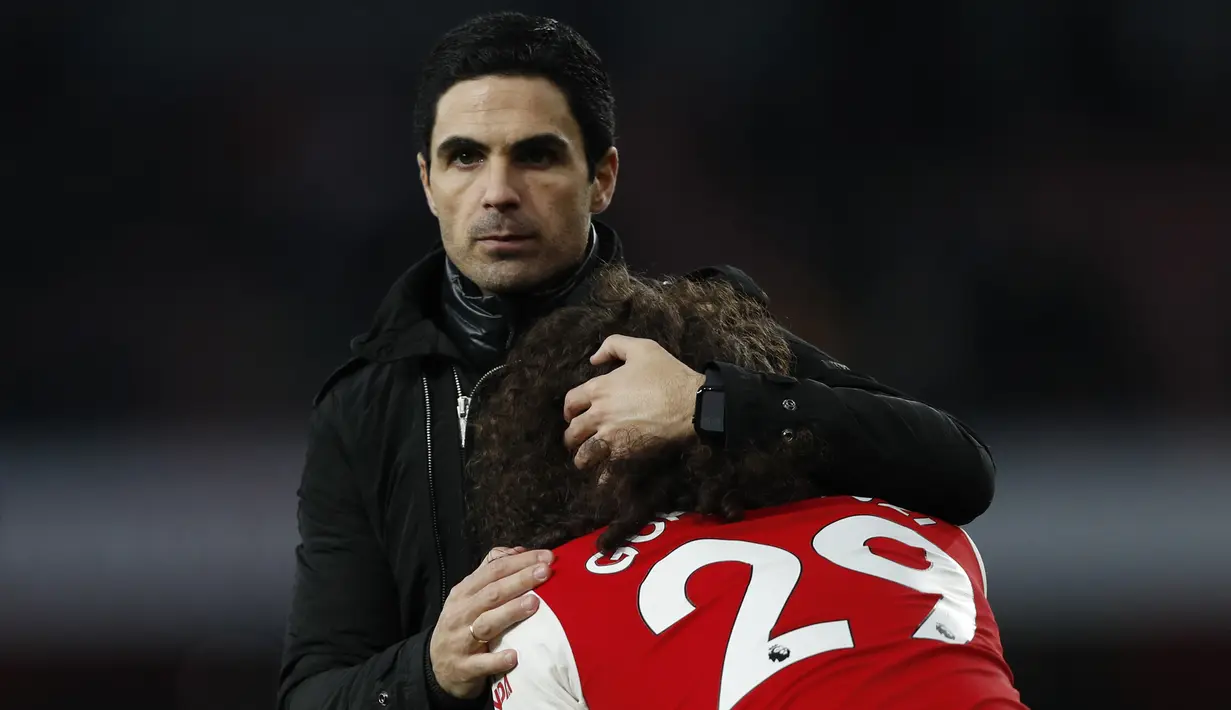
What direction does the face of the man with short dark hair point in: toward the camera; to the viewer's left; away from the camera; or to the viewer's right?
toward the camera

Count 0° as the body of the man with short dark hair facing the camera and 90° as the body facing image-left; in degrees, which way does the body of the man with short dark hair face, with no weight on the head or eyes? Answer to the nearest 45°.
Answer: approximately 0°
